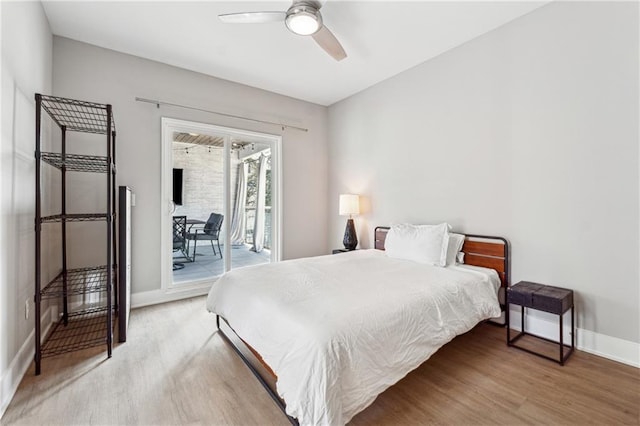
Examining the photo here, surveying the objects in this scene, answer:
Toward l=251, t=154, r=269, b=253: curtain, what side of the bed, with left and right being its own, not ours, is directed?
right

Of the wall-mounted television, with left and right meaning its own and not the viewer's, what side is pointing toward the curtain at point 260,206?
left

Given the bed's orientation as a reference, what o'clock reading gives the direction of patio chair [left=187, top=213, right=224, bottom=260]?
The patio chair is roughly at 3 o'clock from the bed.

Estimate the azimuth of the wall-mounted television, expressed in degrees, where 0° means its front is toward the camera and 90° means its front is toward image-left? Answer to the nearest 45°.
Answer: approximately 0°

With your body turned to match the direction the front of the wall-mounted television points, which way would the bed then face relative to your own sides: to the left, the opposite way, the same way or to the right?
to the right

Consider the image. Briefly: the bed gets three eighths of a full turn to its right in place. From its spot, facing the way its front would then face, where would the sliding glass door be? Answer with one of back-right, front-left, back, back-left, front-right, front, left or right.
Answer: front-left

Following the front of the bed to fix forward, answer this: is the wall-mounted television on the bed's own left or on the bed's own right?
on the bed's own right

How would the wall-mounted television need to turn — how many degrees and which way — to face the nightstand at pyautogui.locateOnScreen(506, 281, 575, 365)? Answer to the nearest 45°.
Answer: approximately 45° to its left

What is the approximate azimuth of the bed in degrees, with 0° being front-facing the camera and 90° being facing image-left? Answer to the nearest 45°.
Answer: approximately 45°

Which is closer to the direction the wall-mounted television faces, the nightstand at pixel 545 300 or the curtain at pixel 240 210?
the nightstand

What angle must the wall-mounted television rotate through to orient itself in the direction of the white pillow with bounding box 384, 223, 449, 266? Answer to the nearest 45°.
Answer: approximately 45° to its left
